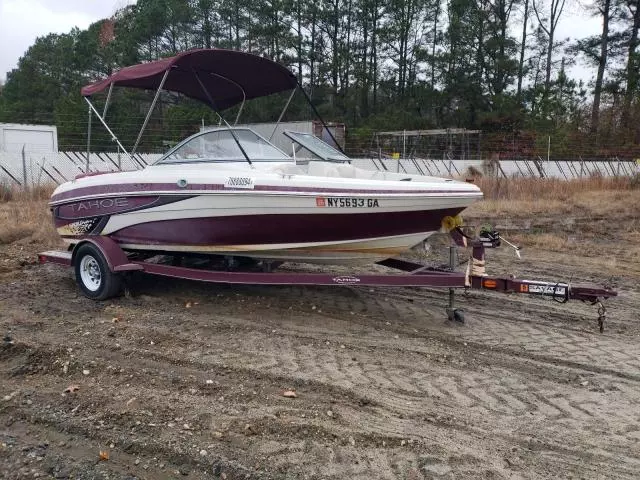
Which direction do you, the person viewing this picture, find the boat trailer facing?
facing the viewer and to the right of the viewer
